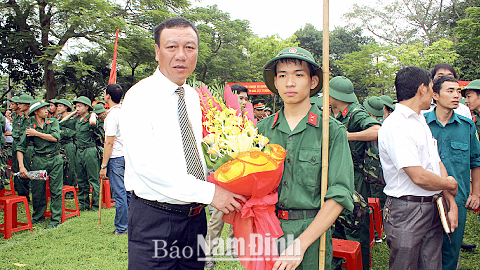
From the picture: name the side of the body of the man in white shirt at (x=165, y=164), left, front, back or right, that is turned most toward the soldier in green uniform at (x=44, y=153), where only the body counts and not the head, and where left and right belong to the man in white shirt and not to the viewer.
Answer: back

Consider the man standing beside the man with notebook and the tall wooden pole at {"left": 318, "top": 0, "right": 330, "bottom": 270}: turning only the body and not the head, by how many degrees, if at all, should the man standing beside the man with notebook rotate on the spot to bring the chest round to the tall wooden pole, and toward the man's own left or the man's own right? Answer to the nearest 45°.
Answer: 0° — they already face it

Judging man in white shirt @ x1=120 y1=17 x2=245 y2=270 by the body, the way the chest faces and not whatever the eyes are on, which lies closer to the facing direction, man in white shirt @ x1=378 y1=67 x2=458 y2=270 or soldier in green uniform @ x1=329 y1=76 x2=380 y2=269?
the man in white shirt

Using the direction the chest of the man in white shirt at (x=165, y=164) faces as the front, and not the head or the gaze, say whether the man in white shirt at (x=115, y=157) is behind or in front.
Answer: behind

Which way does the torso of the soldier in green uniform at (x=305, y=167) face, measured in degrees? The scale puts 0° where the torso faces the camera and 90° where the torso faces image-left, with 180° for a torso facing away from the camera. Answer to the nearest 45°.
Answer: approximately 45°

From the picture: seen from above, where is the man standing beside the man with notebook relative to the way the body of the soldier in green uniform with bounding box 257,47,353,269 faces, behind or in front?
behind

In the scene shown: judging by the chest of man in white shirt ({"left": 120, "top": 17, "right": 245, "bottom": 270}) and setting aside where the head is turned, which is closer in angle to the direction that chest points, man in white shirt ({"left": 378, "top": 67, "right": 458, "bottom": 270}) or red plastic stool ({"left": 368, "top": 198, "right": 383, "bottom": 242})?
the man in white shirt

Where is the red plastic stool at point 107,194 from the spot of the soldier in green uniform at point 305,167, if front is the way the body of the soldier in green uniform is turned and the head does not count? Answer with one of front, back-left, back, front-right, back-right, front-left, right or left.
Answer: right
